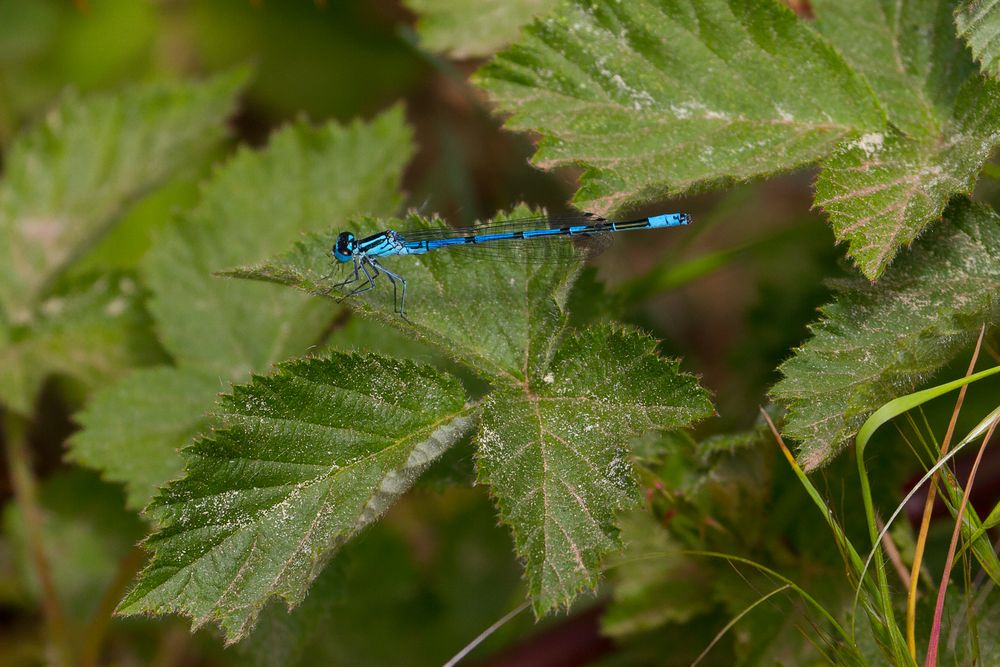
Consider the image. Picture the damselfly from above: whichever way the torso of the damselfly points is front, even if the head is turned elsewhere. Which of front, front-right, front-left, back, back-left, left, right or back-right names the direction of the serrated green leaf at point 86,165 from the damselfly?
front-right

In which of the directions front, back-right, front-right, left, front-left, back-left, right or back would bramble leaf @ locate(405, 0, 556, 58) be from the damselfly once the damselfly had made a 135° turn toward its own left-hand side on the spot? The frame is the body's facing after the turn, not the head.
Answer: back-left

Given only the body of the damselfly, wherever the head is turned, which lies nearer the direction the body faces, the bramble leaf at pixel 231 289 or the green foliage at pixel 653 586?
the bramble leaf

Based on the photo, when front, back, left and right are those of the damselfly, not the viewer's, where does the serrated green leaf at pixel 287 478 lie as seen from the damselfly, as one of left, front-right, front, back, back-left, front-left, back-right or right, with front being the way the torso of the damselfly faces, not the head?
left

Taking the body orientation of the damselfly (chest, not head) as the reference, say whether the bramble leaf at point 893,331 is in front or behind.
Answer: behind

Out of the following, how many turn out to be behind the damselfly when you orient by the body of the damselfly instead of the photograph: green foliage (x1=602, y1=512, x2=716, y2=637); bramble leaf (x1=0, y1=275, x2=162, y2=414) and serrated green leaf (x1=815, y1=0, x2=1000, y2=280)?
2

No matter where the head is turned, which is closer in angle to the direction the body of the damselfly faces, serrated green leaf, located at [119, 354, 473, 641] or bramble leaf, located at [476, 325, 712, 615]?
the serrated green leaf

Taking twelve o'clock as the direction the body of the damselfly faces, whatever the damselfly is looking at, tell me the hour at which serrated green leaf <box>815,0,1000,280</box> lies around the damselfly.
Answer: The serrated green leaf is roughly at 6 o'clock from the damselfly.

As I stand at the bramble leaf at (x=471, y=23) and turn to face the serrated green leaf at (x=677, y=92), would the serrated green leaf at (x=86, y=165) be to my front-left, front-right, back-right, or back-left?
back-right

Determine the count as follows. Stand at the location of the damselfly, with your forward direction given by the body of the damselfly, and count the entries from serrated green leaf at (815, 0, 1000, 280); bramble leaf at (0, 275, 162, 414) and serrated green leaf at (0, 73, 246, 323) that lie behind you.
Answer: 1

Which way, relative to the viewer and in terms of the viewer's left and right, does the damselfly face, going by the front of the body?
facing to the left of the viewer
